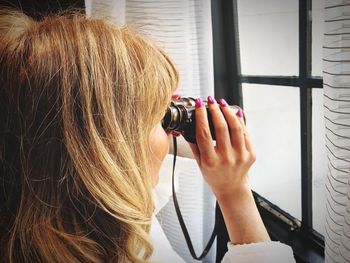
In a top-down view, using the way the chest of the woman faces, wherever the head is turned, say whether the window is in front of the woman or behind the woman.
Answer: in front

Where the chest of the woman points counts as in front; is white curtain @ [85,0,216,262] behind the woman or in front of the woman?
in front

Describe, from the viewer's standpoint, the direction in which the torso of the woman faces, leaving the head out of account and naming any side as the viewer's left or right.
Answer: facing away from the viewer and to the right of the viewer

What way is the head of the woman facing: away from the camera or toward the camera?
away from the camera

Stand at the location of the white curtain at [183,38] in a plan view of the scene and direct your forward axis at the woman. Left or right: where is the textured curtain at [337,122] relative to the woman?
left
